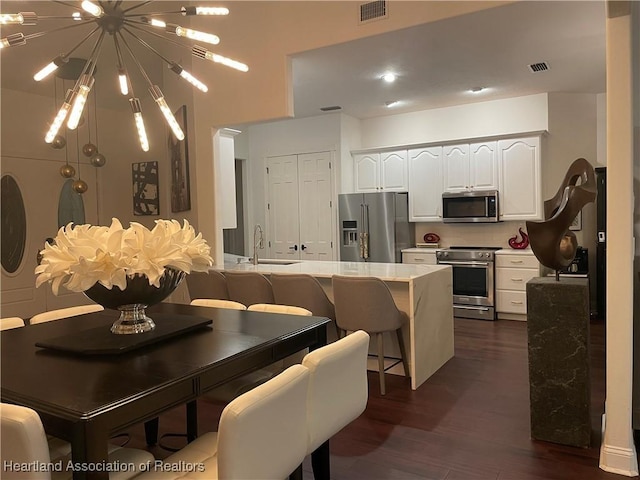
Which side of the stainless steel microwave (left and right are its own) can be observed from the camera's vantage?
front

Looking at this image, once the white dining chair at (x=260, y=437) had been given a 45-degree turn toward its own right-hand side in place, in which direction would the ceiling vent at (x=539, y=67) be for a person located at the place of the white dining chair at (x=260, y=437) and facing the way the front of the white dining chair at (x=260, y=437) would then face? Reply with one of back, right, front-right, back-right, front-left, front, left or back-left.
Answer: front-right

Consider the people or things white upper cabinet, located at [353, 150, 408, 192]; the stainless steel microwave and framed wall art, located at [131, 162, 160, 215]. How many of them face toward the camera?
3

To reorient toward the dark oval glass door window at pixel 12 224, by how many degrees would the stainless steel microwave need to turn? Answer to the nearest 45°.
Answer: approximately 45° to its right

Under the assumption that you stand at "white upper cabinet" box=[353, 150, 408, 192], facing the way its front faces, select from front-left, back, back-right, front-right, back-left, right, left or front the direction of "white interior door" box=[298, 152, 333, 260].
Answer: right

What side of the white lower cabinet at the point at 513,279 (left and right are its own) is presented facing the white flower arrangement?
front

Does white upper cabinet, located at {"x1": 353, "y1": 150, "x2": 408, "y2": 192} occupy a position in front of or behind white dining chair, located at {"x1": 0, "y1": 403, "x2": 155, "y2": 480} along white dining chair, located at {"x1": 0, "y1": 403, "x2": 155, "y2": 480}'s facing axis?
in front

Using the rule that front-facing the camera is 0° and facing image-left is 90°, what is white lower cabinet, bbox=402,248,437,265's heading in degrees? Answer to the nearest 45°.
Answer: approximately 0°

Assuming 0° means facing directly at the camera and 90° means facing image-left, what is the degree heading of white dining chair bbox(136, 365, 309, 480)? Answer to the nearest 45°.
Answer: approximately 135°

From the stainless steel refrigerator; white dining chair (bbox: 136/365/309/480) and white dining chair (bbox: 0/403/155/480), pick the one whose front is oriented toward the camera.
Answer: the stainless steel refrigerator

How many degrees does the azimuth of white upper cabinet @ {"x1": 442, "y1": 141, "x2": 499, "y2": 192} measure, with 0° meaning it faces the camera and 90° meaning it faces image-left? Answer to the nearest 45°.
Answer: approximately 0°

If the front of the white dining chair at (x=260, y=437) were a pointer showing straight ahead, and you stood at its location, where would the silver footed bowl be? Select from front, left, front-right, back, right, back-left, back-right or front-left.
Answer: front

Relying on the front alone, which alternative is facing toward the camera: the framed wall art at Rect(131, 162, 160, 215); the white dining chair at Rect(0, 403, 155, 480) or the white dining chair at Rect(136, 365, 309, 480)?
the framed wall art
